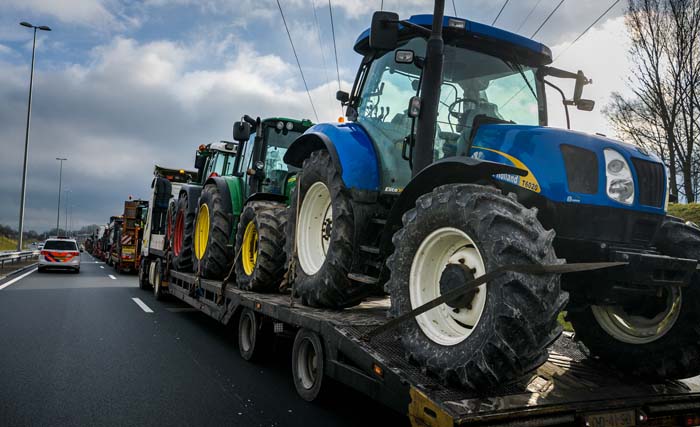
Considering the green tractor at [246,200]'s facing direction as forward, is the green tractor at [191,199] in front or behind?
behind

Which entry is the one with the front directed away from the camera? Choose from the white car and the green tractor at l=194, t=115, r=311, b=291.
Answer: the white car

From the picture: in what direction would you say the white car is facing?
away from the camera

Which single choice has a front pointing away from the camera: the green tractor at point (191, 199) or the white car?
the white car

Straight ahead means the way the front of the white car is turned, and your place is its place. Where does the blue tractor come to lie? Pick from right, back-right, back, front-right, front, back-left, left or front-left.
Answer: back

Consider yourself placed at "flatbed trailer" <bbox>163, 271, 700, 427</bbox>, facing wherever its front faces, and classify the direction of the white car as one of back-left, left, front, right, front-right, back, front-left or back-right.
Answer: front

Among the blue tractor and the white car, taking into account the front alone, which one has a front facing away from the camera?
the white car

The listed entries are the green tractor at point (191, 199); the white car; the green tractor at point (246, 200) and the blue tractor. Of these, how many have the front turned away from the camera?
1

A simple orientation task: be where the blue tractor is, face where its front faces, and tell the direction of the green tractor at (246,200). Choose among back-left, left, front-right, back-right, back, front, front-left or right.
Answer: back

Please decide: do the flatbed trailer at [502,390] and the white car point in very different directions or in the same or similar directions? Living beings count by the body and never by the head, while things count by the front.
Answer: same or similar directions

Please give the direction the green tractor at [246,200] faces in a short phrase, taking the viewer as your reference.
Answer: facing the viewer and to the right of the viewer

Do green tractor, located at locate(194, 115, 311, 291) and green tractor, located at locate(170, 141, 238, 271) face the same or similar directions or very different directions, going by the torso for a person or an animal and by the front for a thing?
same or similar directions
